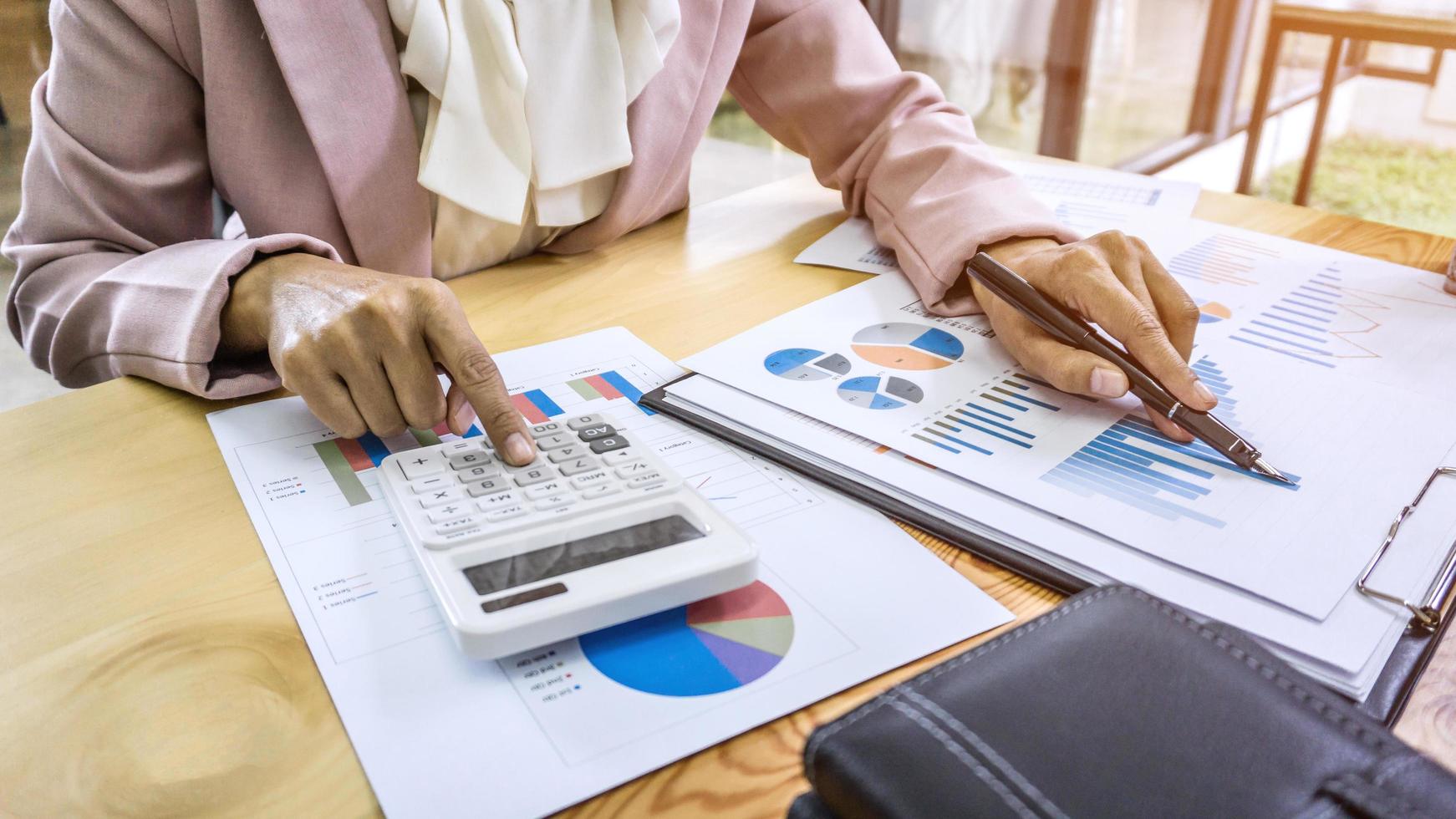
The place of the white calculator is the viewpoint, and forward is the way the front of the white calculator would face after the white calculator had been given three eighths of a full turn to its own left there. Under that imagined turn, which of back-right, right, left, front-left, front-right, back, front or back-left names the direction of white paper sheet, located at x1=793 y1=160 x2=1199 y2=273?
back-left

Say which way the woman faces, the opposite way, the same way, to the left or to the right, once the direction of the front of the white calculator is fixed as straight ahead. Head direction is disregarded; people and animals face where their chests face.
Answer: the opposite way

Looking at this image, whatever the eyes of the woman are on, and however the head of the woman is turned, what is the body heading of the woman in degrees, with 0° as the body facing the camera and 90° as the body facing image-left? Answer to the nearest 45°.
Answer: approximately 315°

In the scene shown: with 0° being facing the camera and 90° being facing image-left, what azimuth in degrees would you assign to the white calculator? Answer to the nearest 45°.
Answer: approximately 135°

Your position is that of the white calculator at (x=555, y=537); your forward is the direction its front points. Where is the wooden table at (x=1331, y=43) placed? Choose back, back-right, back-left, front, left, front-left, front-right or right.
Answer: right
